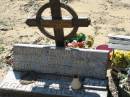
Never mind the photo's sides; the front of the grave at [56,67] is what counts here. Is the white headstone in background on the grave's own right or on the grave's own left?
on the grave's own left

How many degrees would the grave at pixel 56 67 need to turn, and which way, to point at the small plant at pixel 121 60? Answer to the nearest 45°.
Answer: approximately 90° to its left

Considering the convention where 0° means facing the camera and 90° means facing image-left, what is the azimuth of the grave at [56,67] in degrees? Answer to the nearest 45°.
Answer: approximately 0°
